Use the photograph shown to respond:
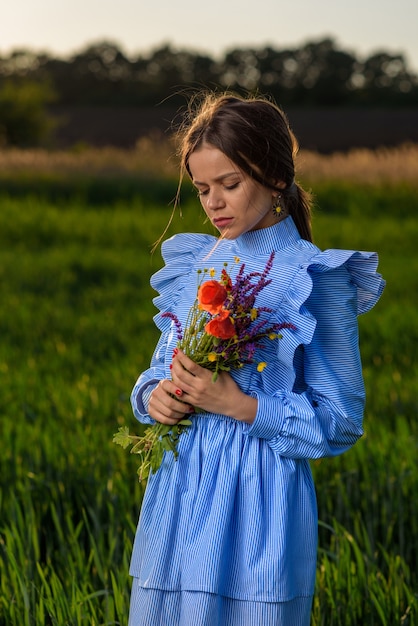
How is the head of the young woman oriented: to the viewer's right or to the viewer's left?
to the viewer's left

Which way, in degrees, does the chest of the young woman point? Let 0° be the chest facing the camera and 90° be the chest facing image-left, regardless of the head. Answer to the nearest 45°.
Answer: approximately 45°
